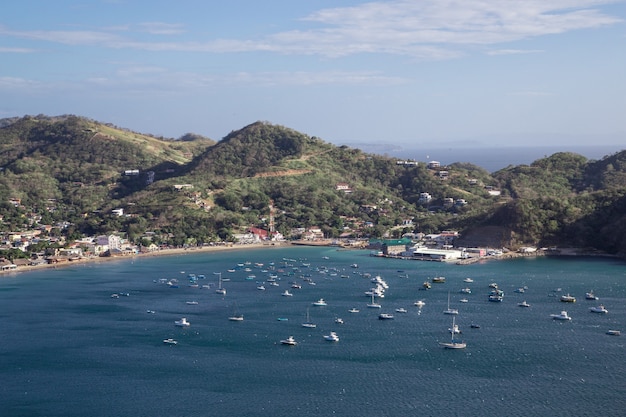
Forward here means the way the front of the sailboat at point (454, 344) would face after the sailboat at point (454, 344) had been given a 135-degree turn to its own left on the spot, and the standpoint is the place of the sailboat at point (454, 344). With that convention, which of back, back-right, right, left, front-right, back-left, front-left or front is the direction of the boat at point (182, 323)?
back-right

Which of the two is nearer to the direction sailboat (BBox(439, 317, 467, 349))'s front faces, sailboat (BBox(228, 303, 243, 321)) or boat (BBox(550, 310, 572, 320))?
the sailboat

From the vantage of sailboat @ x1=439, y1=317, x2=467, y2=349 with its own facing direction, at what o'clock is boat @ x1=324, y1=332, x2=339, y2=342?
The boat is roughly at 12 o'clock from the sailboat.

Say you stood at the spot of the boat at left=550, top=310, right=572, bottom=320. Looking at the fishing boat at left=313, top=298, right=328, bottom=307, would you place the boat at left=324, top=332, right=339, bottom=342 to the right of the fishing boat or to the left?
left

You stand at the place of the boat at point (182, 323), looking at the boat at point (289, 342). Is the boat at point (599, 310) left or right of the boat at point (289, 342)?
left

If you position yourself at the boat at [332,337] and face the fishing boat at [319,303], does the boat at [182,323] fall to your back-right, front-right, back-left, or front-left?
front-left

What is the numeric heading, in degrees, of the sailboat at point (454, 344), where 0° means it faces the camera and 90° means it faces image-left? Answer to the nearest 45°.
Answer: approximately 90°

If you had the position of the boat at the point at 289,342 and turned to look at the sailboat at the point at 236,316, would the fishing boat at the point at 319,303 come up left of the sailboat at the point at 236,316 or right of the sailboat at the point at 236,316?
right

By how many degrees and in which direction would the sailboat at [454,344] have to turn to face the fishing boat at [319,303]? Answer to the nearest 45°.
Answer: approximately 45° to its right

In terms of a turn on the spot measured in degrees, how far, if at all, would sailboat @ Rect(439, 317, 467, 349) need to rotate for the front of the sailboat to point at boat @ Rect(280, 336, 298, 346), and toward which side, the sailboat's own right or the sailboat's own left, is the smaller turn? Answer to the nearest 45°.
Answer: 0° — it already faces it

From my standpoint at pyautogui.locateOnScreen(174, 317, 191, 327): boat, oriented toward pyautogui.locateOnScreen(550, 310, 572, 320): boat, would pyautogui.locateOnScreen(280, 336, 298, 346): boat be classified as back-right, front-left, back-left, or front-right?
front-right

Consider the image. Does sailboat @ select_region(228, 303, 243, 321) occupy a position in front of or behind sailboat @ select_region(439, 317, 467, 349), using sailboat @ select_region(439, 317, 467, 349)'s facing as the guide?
in front

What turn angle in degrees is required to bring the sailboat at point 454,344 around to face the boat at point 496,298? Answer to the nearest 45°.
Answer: approximately 90° to its right
